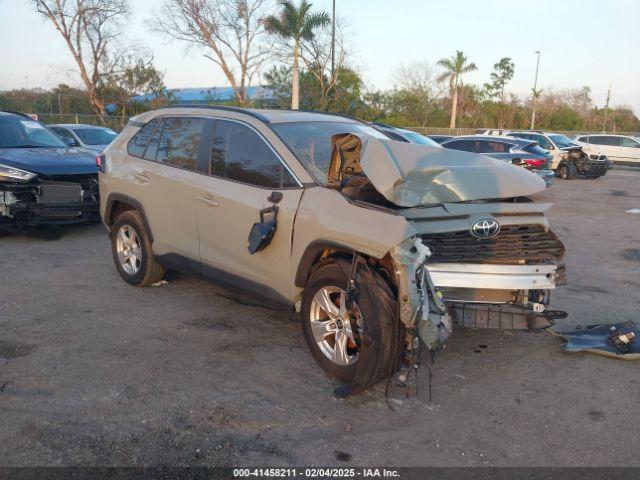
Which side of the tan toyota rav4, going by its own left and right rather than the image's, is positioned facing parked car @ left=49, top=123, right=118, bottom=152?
back

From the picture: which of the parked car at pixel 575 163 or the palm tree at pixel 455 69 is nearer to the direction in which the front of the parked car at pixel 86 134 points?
the parked car

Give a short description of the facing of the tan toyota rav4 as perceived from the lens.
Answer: facing the viewer and to the right of the viewer

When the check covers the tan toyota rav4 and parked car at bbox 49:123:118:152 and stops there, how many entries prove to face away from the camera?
0

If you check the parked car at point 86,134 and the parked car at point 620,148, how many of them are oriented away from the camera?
0

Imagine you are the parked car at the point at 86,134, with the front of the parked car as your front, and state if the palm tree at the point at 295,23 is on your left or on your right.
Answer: on your left

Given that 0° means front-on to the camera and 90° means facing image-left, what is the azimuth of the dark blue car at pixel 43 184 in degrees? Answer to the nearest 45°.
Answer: approximately 315°
